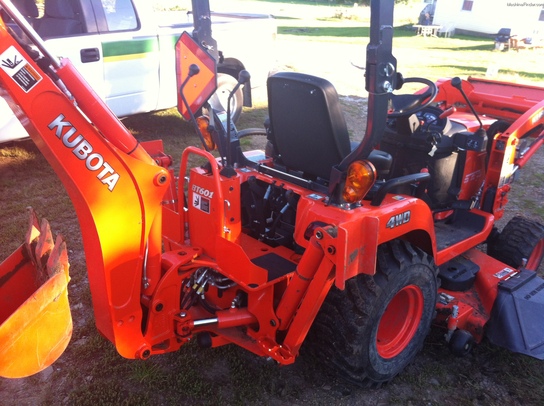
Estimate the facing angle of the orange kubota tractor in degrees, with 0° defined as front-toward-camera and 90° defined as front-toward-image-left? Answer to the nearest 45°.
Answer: approximately 225°
